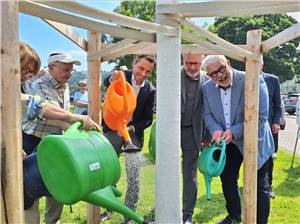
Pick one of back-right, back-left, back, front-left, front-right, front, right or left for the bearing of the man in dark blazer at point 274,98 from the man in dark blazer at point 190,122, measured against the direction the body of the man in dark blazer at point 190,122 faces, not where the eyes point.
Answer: back-left

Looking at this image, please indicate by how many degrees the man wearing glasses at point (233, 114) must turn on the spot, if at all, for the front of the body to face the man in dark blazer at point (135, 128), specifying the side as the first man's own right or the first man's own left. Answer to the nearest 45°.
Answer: approximately 45° to the first man's own right

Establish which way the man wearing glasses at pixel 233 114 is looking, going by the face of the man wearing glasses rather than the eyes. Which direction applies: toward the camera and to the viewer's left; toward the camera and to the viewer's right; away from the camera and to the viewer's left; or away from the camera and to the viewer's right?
toward the camera and to the viewer's left

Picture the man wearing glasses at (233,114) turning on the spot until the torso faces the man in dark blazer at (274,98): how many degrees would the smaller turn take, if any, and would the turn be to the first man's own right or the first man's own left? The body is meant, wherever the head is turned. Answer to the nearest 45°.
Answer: approximately 135° to the first man's own right

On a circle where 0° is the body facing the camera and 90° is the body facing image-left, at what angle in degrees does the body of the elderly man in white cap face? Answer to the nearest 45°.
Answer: approximately 315°

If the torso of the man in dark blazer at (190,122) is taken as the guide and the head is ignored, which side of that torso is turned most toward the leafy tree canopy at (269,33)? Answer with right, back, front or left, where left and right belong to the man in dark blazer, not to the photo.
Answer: back

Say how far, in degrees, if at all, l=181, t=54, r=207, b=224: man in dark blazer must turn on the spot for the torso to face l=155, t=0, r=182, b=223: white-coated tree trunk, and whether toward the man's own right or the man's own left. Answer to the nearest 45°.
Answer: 0° — they already face it

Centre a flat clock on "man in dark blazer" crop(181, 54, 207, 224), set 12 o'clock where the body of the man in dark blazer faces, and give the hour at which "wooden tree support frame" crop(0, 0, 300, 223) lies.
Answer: The wooden tree support frame is roughly at 12 o'clock from the man in dark blazer.

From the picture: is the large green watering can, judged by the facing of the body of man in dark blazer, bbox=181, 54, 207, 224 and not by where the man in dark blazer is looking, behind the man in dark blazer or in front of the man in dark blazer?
in front

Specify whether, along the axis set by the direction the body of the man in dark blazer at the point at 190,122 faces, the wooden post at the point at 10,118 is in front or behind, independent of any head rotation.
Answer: in front
